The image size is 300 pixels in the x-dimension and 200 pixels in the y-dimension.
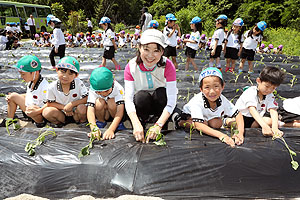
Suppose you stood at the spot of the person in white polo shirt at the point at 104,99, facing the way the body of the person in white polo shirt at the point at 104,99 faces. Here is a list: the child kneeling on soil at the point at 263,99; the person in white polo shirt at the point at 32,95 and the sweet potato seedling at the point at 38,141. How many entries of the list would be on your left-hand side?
1

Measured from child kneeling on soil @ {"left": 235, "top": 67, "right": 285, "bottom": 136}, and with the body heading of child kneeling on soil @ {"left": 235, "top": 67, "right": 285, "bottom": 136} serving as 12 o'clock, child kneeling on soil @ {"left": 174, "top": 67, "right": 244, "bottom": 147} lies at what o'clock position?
child kneeling on soil @ {"left": 174, "top": 67, "right": 244, "bottom": 147} is roughly at 3 o'clock from child kneeling on soil @ {"left": 235, "top": 67, "right": 285, "bottom": 136}.

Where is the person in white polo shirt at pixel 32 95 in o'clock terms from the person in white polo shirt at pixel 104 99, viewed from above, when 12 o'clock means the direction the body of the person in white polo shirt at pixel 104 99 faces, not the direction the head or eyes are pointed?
the person in white polo shirt at pixel 32 95 is roughly at 4 o'clock from the person in white polo shirt at pixel 104 99.

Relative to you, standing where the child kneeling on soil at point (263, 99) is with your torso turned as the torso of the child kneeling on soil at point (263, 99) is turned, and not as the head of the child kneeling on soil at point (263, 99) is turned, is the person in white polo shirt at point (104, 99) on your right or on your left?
on your right

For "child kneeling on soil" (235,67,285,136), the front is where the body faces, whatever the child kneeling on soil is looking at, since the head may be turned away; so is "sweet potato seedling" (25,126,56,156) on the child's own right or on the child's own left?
on the child's own right
